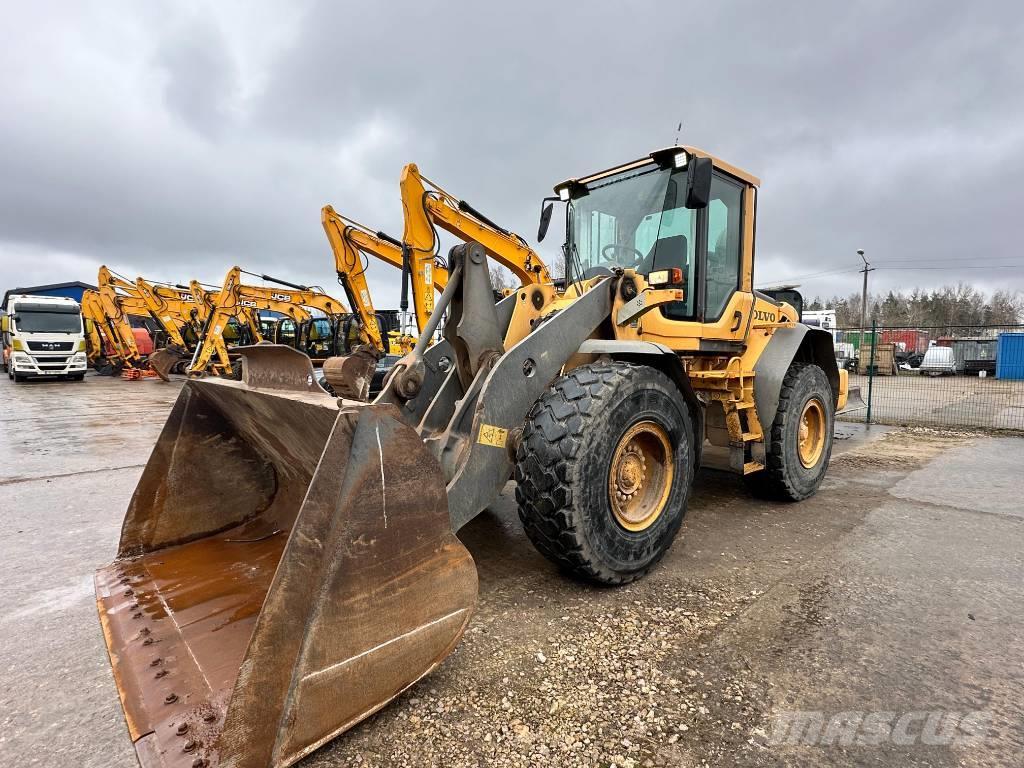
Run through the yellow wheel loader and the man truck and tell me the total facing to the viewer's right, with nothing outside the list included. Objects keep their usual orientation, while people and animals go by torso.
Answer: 0

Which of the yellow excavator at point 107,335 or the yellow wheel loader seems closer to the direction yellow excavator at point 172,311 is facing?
the yellow wheel loader

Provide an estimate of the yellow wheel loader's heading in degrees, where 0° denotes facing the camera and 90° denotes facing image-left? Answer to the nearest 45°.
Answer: approximately 45°

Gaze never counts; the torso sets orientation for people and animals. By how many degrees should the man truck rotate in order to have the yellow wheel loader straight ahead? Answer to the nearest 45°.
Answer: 0° — it already faces it

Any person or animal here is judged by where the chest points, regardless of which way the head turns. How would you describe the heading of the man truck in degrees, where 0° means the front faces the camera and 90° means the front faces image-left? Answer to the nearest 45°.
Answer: approximately 0°

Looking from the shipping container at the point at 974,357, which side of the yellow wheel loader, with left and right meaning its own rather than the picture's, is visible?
back

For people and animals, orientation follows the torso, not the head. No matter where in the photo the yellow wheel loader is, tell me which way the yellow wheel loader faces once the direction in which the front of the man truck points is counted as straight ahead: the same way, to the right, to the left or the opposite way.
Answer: to the right

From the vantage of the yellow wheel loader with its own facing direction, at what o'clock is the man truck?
The man truck is roughly at 3 o'clock from the yellow wheel loader.

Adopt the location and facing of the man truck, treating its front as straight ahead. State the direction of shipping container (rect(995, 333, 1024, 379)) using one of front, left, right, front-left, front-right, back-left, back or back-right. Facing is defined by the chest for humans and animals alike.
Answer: front-left

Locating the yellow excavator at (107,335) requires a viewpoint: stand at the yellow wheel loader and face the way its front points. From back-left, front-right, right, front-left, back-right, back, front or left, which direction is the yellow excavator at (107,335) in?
right

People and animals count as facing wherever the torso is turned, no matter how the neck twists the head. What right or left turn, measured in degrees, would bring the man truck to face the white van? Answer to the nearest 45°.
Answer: approximately 45° to its left

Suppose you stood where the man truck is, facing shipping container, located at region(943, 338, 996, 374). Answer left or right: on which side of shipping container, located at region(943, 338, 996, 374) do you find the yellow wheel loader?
right

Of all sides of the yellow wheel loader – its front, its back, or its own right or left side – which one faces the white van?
back
